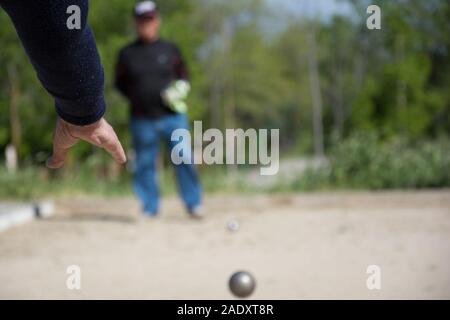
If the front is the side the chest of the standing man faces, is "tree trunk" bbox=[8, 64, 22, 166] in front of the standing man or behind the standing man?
behind

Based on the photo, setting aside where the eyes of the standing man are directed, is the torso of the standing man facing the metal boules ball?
yes

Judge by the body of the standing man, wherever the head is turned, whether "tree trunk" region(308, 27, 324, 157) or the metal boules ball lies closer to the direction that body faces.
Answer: the metal boules ball

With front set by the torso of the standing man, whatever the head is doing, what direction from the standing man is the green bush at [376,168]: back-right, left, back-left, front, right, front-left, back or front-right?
back-left

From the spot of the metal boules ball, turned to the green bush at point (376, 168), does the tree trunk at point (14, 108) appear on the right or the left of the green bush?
left

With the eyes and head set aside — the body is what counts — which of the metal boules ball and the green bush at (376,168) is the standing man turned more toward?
the metal boules ball

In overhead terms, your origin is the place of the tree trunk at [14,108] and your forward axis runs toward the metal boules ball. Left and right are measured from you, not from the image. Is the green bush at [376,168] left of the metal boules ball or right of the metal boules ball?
left

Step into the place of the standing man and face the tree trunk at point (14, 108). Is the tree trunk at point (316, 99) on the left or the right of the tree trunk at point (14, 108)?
right

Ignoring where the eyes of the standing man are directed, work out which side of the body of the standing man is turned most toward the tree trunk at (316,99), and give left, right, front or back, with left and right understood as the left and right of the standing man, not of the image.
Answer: back

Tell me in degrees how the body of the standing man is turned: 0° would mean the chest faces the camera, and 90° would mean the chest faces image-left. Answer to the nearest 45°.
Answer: approximately 0°
